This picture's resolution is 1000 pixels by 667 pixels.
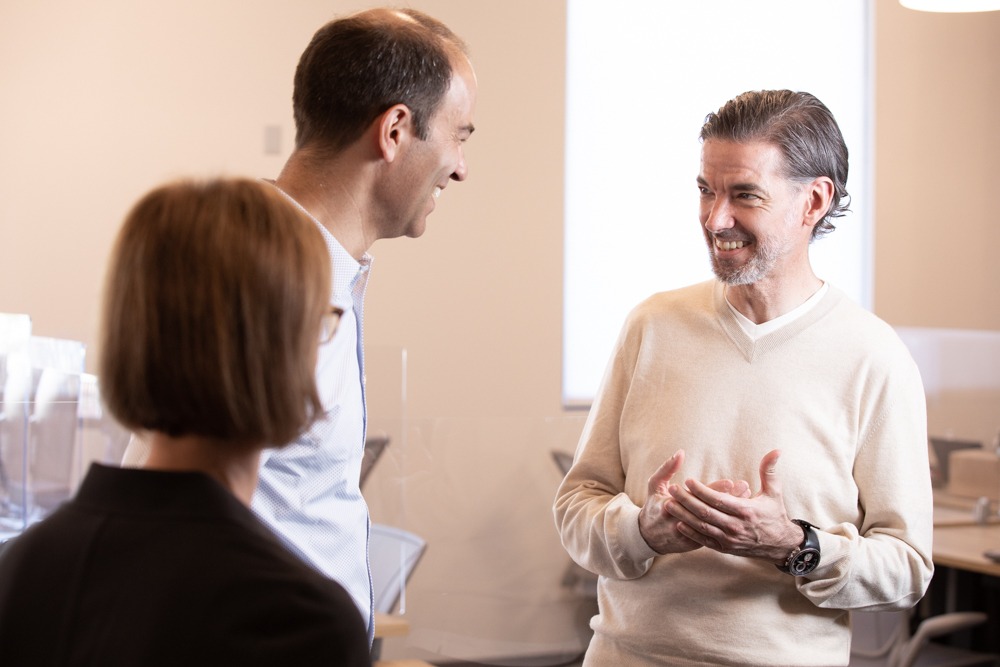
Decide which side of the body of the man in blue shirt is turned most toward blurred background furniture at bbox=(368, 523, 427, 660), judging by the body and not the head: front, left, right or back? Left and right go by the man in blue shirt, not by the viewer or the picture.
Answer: left

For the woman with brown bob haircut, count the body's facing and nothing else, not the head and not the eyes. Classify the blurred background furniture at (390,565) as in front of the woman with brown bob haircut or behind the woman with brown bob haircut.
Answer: in front

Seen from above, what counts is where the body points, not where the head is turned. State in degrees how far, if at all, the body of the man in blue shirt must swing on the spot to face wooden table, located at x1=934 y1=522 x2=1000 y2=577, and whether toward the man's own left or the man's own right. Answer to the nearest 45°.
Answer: approximately 45° to the man's own left

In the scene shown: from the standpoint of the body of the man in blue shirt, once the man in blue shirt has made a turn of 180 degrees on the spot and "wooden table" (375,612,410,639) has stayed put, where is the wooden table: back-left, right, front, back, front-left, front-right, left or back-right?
right

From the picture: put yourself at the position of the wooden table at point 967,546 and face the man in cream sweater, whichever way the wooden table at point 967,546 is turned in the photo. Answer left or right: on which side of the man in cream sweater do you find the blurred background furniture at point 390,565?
right

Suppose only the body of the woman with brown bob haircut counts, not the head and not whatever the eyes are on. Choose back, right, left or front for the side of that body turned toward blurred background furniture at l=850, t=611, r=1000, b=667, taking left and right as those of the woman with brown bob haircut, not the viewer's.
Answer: front

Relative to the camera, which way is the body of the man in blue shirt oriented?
to the viewer's right

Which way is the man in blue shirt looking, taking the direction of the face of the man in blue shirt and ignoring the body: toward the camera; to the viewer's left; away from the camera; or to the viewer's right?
to the viewer's right

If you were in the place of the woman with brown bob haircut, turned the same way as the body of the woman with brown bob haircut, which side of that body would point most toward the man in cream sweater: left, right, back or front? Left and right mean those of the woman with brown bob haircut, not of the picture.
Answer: front

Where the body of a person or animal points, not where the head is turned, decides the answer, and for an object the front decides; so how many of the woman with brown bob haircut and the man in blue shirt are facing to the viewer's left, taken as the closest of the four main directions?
0

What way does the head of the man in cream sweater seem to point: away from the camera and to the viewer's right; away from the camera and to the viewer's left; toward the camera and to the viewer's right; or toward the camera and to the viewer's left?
toward the camera and to the viewer's left

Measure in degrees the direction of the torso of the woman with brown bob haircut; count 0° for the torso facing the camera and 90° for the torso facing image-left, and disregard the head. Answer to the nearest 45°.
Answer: approximately 225°

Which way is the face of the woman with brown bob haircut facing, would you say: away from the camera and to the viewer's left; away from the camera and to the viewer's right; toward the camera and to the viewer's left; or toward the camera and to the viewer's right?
away from the camera and to the viewer's right

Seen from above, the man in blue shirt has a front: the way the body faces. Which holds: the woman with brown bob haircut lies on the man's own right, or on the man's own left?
on the man's own right

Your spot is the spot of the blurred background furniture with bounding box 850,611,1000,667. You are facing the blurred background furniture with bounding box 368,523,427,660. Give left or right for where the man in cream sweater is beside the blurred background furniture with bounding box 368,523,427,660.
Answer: left
